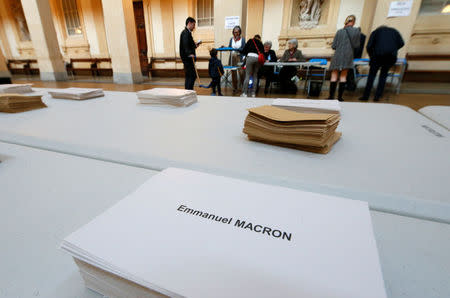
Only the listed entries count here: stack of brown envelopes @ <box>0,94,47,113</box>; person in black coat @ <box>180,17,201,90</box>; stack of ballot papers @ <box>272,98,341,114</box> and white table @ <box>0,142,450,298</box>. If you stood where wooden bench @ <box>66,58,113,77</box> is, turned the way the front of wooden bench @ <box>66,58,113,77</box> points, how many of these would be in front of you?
4

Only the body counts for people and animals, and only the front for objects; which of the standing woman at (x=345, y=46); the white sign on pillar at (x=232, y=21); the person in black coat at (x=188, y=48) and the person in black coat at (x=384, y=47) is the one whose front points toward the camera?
the white sign on pillar

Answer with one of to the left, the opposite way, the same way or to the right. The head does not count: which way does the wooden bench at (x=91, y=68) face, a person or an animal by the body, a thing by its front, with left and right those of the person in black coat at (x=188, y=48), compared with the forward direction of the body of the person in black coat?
to the right

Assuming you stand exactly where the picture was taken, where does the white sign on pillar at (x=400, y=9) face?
facing the viewer

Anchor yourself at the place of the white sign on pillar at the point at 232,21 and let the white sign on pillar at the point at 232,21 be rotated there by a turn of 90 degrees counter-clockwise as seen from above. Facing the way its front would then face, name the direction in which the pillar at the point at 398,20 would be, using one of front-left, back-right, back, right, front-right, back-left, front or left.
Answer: front

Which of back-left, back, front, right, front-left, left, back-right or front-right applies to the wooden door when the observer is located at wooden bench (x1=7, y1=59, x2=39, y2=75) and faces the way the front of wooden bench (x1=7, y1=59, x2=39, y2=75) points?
front-left

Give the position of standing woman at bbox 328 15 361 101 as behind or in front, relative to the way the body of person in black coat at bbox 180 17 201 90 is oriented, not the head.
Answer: in front

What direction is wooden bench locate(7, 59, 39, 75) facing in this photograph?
toward the camera

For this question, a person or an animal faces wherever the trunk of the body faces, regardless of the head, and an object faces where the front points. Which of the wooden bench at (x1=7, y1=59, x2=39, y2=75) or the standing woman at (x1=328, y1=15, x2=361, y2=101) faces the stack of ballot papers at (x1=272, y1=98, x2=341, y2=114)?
the wooden bench

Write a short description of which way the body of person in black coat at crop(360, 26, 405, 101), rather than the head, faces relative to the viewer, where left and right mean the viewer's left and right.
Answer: facing away from the viewer

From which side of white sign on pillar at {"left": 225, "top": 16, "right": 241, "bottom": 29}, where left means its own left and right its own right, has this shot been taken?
front

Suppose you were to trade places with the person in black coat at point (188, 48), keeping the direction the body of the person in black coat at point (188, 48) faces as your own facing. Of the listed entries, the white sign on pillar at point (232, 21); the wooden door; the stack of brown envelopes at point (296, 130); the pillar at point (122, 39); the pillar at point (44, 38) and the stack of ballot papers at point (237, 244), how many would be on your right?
2

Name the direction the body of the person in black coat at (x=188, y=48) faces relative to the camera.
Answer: to the viewer's right

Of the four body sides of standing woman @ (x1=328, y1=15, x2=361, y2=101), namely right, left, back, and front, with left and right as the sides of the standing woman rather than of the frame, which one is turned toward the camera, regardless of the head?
back

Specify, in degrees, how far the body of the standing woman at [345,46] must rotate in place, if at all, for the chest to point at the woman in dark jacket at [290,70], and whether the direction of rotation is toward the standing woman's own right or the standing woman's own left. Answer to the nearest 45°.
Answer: approximately 45° to the standing woman's own left
